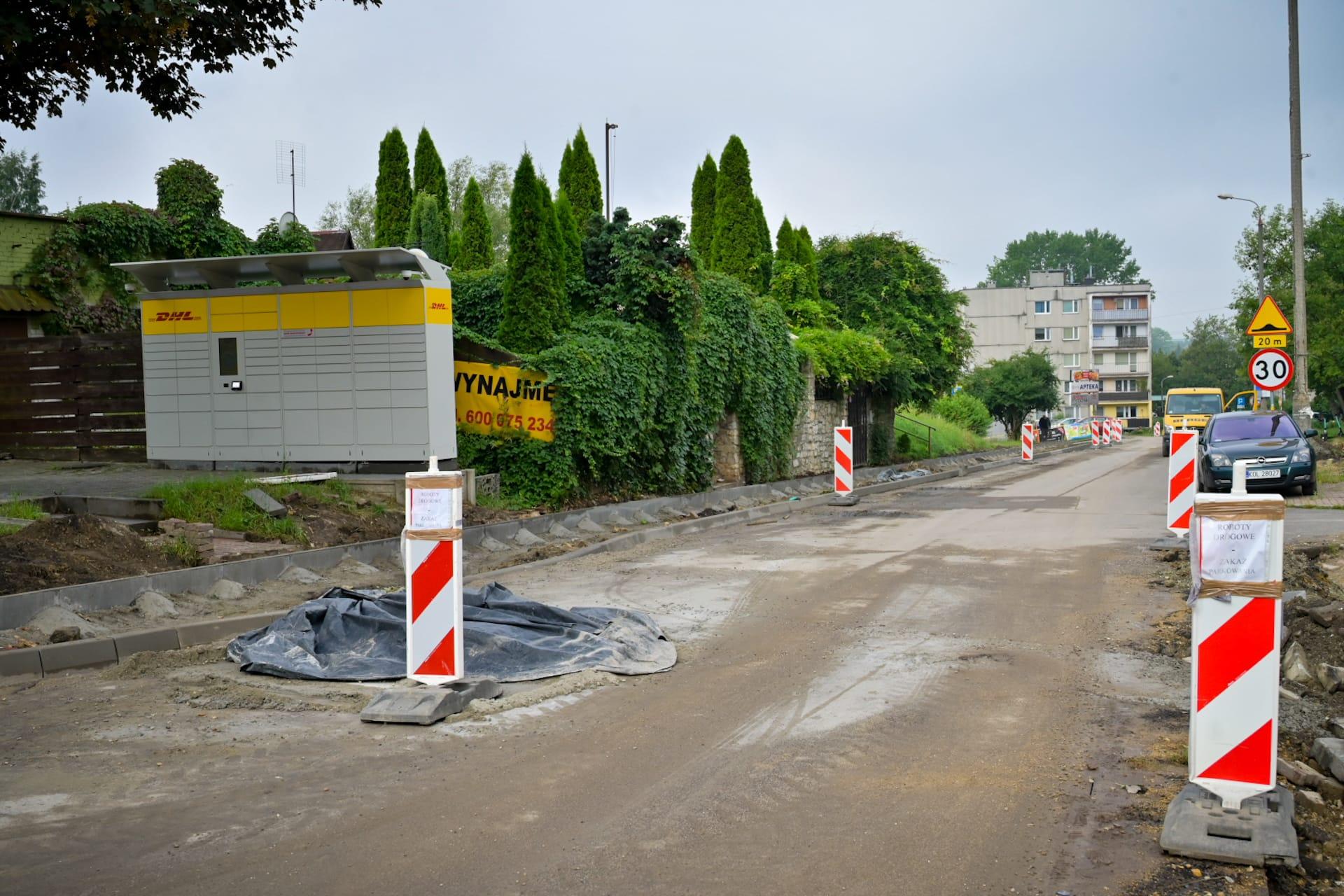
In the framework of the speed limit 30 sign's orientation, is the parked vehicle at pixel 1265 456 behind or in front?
in front

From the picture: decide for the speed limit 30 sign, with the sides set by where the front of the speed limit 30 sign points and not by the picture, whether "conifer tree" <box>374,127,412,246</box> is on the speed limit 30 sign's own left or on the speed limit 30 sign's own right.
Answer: on the speed limit 30 sign's own right

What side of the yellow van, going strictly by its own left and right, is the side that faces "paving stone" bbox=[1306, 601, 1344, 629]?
front

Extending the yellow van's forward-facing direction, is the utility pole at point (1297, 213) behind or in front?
in front

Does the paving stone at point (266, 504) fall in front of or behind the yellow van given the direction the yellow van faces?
in front

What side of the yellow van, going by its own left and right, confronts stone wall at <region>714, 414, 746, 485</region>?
front

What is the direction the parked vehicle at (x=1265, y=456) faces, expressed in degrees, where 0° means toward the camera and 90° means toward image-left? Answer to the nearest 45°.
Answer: approximately 0°

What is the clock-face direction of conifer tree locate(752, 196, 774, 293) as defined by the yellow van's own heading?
The conifer tree is roughly at 1 o'clock from the yellow van.

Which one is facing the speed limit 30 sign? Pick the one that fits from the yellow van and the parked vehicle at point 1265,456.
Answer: the yellow van
